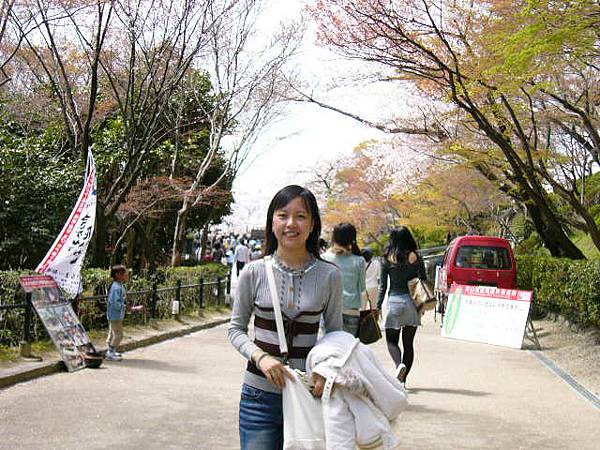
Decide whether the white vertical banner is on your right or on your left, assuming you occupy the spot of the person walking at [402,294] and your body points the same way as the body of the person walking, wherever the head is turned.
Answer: on your left

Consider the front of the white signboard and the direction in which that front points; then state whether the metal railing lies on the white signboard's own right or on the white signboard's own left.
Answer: on the white signboard's own right

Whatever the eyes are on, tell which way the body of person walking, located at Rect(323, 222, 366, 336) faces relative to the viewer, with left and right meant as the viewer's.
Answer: facing away from the viewer

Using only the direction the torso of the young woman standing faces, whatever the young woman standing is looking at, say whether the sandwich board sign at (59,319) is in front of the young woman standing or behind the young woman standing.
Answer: behind

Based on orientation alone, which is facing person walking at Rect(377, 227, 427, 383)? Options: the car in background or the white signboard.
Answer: the white signboard

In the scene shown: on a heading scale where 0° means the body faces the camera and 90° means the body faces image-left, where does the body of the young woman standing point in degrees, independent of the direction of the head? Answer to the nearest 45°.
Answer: approximately 0°

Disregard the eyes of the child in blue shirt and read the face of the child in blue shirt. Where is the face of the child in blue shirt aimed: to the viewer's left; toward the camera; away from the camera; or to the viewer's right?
to the viewer's right

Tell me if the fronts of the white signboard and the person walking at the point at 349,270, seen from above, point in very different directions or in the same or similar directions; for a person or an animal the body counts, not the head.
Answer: very different directions

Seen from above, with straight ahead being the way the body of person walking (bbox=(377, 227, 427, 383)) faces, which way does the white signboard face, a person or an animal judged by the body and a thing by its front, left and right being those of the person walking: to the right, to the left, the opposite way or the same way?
the opposite way

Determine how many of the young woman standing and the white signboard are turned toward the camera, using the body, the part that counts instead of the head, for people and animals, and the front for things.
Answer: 2

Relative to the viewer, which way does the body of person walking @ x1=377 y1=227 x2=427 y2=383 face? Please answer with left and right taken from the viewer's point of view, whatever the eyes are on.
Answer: facing away from the viewer
